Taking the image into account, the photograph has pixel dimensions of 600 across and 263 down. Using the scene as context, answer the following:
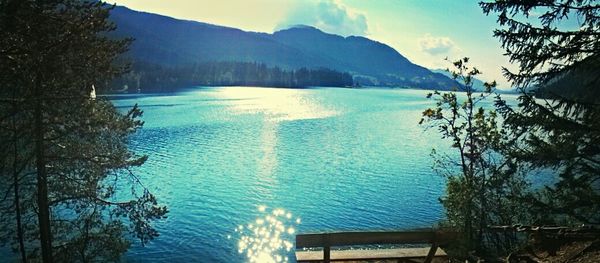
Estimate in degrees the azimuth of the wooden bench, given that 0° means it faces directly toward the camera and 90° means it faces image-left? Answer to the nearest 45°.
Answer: approximately 180°

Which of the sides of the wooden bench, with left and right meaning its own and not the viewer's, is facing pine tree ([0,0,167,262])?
left
